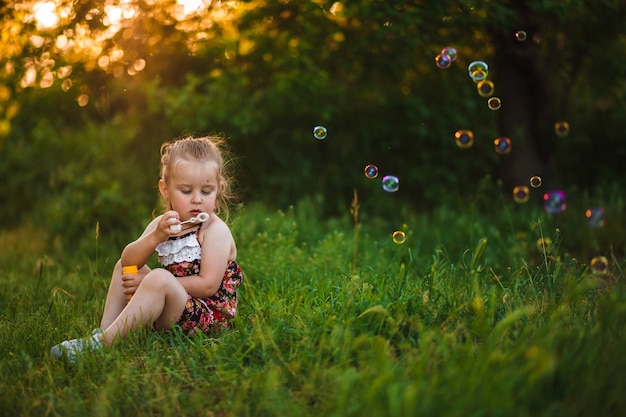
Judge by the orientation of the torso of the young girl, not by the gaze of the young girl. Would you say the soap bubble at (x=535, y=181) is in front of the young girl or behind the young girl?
behind

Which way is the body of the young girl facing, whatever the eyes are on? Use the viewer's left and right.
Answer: facing the viewer and to the left of the viewer

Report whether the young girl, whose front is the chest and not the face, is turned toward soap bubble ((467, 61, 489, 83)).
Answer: no

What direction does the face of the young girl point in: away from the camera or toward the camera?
toward the camera

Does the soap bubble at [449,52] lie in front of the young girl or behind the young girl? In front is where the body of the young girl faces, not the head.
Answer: behind

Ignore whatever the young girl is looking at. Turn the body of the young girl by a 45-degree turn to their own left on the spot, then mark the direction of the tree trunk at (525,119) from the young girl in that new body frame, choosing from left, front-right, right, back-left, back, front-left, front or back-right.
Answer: back-left

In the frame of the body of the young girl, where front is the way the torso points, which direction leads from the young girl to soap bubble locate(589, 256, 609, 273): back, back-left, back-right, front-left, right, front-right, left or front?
back-left
